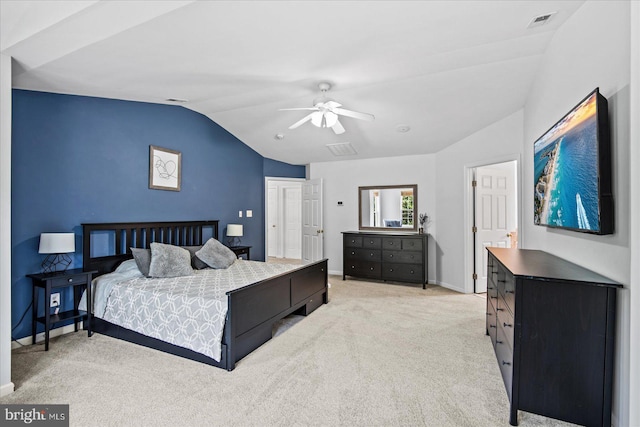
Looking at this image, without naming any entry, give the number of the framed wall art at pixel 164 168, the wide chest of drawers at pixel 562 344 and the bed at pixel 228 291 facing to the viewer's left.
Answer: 1

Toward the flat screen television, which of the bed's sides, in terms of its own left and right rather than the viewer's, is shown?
front

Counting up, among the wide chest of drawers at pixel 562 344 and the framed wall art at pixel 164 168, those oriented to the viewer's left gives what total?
1

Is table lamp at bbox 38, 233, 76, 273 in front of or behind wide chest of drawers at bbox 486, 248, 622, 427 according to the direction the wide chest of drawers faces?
in front

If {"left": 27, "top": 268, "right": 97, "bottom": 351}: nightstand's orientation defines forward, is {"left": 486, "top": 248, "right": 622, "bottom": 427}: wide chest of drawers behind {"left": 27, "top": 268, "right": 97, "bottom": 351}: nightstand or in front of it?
in front

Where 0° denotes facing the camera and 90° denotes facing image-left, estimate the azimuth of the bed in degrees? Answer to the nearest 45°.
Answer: approximately 315°

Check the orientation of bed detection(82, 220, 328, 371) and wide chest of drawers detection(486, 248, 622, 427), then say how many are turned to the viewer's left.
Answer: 1

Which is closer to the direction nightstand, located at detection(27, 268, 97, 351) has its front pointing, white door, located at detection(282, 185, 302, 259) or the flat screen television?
the flat screen television

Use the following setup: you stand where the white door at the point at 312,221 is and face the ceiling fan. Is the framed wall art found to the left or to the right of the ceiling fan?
right

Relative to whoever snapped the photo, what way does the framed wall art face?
facing the viewer and to the right of the viewer

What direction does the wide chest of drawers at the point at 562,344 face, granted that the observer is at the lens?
facing to the left of the viewer

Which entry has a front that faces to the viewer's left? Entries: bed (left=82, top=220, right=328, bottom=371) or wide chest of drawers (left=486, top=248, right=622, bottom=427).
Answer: the wide chest of drawers

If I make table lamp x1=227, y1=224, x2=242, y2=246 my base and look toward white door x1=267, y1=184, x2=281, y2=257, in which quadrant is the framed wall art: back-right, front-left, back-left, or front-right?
back-left
